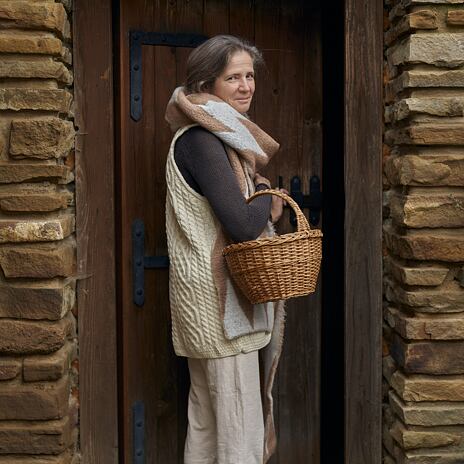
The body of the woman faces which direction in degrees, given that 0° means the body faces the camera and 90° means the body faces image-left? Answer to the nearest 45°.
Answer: approximately 270°

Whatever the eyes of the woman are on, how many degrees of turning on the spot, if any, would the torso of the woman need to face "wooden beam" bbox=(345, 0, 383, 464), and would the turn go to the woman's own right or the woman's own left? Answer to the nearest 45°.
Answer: approximately 45° to the woman's own left

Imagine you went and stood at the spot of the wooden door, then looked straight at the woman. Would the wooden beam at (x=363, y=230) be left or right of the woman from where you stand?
left

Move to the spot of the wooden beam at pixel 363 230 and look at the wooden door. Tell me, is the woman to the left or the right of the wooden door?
left

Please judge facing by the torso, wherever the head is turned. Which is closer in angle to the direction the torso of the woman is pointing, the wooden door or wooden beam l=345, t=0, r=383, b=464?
the wooden beam
